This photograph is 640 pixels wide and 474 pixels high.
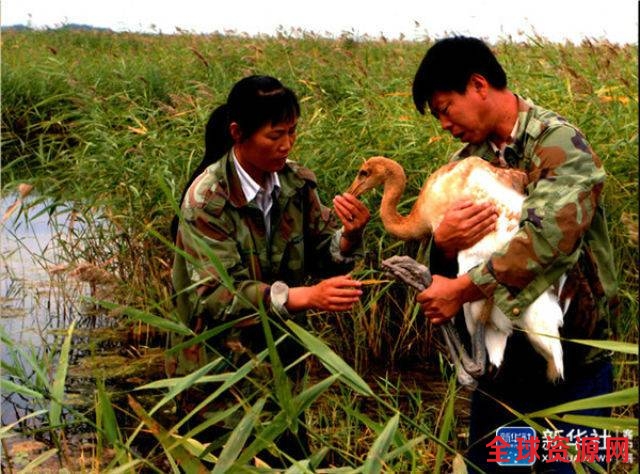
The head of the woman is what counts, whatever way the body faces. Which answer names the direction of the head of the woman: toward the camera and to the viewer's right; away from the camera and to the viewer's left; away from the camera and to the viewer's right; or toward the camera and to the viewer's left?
toward the camera and to the viewer's right

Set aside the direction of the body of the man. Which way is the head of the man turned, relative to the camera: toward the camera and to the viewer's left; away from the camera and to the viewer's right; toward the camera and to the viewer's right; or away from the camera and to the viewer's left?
toward the camera and to the viewer's left

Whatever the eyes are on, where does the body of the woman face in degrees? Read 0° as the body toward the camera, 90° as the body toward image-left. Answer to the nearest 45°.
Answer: approximately 315°

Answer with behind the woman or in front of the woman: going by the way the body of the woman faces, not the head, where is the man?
in front
